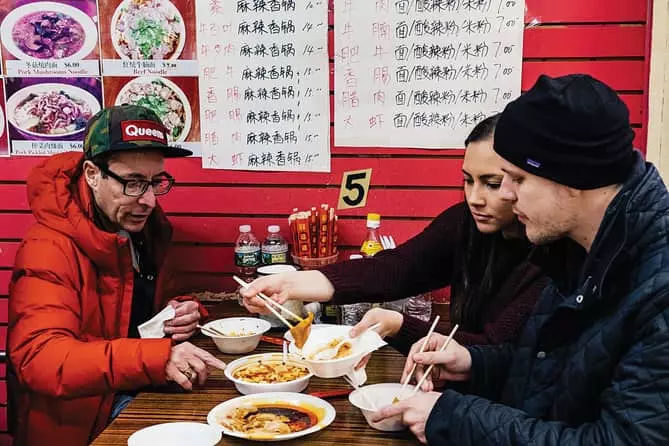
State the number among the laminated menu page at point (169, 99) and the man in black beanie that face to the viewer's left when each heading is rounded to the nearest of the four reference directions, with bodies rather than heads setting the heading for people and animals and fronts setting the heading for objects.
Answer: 1

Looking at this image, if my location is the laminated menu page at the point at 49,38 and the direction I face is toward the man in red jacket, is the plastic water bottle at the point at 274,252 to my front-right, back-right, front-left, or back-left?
front-left

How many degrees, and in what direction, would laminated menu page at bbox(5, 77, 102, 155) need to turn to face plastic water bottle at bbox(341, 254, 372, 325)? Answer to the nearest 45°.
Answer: approximately 45° to its left

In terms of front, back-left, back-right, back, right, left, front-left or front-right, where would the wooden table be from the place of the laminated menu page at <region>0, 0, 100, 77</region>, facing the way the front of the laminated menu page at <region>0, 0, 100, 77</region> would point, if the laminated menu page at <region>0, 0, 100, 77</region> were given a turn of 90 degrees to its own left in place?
right

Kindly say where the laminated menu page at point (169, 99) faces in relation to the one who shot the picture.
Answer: facing the viewer

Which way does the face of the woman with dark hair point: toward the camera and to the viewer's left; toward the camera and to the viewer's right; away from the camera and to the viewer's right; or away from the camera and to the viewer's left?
toward the camera and to the viewer's left

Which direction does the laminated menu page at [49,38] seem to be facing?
toward the camera

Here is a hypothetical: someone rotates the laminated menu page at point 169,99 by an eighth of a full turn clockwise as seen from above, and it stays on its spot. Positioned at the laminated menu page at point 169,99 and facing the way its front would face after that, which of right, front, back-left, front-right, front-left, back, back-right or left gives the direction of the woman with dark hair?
left

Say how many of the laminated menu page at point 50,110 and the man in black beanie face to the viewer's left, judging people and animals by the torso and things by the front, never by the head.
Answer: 1

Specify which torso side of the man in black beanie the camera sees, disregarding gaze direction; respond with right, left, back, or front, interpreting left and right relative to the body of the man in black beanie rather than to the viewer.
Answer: left

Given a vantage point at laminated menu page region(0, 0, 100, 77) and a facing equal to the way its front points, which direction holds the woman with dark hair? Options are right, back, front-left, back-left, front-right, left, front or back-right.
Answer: front-left

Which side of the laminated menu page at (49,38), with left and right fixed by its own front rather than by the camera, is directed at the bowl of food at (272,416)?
front

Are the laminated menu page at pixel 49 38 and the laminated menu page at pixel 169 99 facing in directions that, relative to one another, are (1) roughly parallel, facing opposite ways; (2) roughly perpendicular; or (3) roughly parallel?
roughly parallel

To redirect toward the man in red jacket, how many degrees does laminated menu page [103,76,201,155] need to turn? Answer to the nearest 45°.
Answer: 0° — it already faces them

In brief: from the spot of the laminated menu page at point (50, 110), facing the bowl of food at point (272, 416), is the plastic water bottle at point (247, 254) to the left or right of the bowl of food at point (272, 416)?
left
